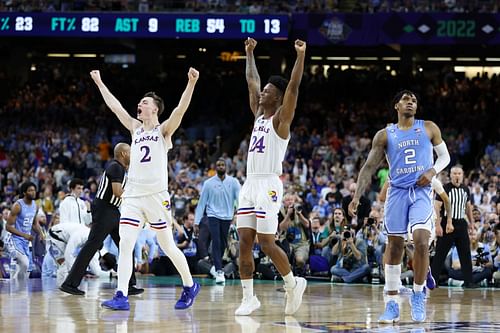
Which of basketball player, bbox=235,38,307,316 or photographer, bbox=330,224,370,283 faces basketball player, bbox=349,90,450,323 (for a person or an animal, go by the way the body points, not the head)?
the photographer

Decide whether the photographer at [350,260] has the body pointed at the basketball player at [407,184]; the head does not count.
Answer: yes

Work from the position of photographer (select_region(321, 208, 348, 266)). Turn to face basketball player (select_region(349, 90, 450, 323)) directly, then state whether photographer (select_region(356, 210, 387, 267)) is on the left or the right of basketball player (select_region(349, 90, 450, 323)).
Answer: left

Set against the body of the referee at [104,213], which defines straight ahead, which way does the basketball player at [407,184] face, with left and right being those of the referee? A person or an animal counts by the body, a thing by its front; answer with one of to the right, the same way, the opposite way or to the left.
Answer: to the right

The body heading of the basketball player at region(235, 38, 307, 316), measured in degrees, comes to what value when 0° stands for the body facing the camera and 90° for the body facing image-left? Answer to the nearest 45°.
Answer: approximately 45°

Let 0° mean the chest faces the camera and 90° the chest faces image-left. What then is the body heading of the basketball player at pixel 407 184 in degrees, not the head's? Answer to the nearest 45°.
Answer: approximately 0°

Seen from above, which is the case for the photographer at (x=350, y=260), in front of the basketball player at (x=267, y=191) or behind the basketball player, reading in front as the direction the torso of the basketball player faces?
behind

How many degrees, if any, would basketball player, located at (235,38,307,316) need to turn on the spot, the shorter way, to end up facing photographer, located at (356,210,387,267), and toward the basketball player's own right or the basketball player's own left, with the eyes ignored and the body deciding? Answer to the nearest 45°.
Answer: approximately 135° to the basketball player's own right

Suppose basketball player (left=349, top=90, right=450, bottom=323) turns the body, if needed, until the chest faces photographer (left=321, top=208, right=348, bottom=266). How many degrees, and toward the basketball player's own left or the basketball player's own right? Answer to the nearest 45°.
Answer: approximately 180°

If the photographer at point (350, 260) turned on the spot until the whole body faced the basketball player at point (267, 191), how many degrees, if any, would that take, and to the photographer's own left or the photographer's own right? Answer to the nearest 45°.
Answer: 0° — they already face them

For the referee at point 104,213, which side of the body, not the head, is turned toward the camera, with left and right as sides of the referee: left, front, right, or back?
right

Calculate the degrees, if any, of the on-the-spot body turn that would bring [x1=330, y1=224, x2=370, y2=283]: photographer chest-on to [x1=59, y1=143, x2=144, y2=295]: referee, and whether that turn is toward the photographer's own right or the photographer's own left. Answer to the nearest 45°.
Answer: approximately 45° to the photographer's own right

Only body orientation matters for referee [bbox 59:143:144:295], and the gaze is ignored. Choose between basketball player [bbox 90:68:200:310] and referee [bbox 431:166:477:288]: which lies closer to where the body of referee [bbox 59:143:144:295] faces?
the referee
